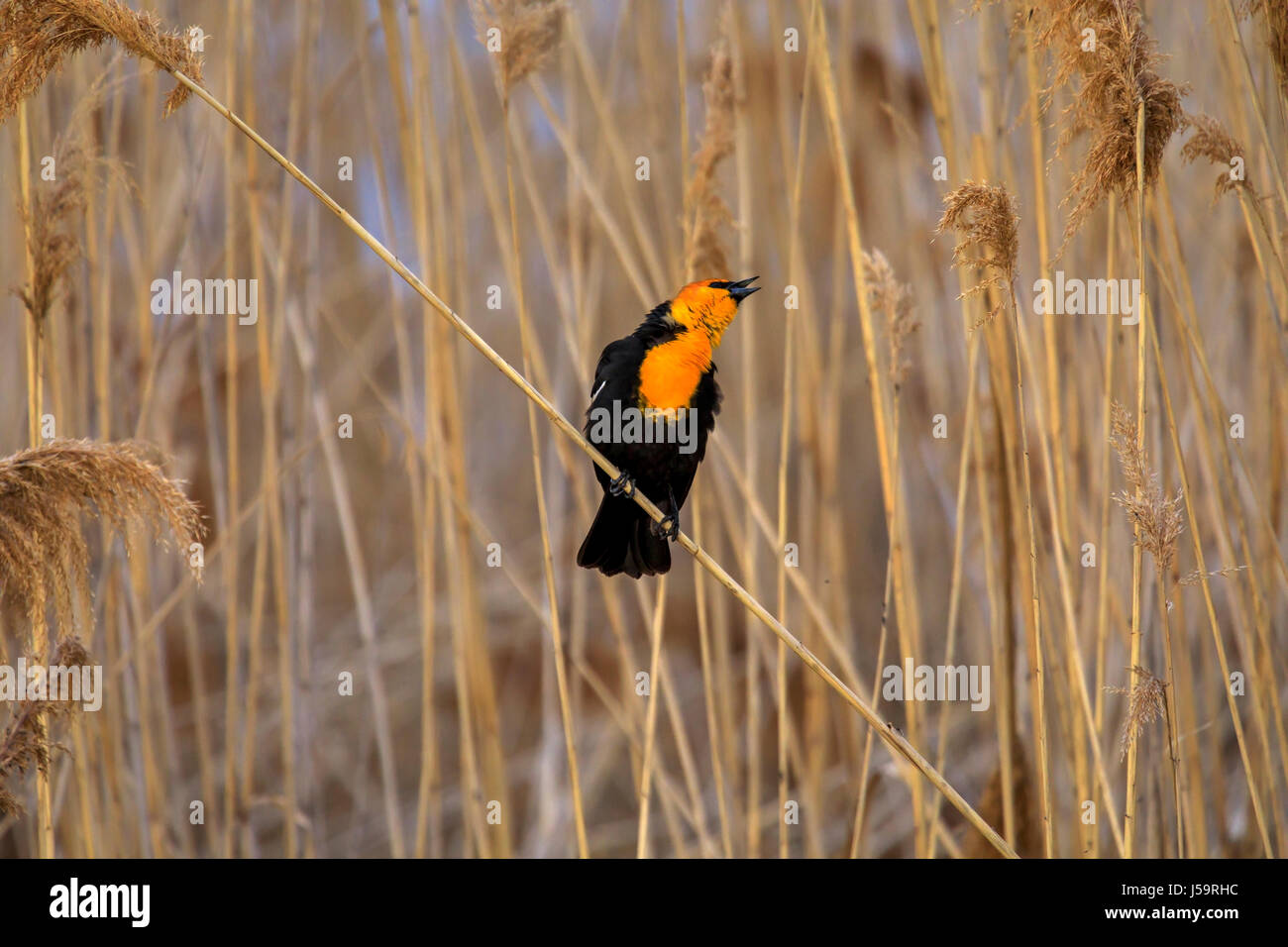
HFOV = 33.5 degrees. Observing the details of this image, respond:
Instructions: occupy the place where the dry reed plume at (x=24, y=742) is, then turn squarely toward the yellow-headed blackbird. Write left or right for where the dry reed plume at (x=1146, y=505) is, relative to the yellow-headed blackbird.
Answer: right

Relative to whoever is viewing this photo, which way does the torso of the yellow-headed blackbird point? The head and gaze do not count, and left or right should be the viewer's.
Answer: facing the viewer and to the right of the viewer

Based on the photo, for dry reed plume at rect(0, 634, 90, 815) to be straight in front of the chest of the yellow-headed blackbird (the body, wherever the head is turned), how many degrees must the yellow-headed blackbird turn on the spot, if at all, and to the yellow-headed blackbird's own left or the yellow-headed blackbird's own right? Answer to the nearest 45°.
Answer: approximately 90° to the yellow-headed blackbird's own right

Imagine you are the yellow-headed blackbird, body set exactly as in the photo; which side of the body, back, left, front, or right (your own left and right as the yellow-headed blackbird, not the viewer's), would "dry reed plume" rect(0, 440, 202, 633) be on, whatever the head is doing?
right
